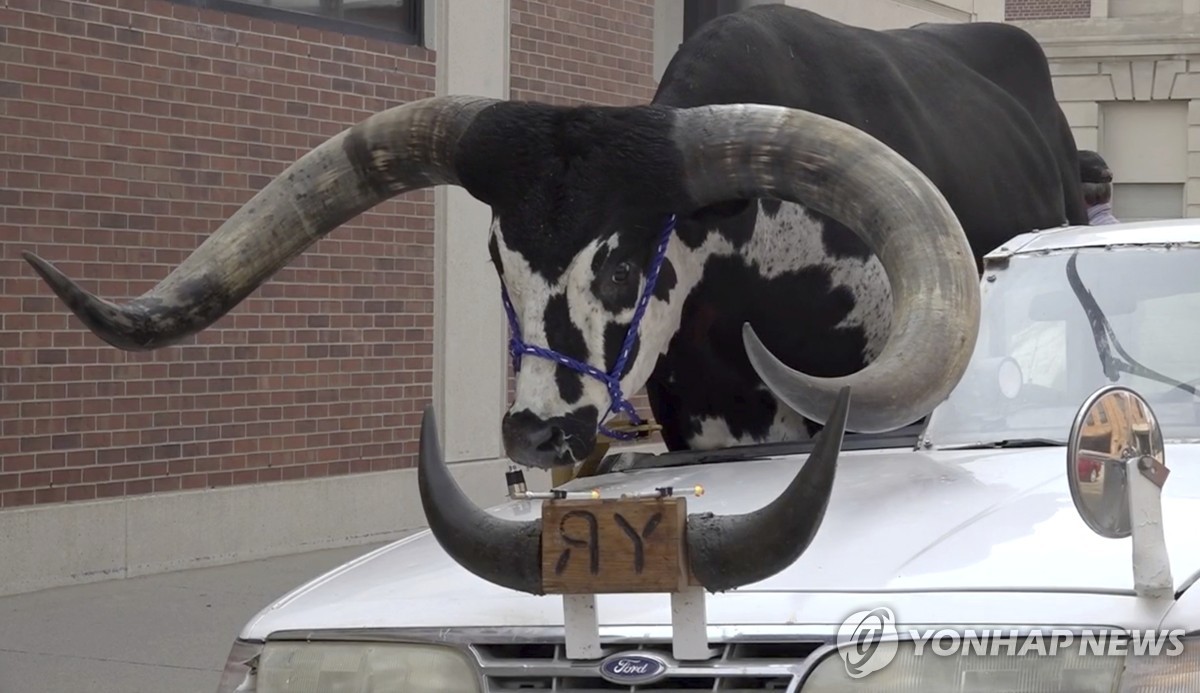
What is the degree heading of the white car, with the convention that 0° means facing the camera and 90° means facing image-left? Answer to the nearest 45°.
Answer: approximately 45°

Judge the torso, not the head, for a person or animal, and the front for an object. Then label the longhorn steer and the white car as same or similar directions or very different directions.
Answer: same or similar directions

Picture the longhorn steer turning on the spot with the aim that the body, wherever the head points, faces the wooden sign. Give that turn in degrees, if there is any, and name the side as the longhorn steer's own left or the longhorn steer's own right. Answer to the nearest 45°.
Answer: approximately 45° to the longhorn steer's own left

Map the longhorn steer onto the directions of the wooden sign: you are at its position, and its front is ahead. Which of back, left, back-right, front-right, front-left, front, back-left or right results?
back

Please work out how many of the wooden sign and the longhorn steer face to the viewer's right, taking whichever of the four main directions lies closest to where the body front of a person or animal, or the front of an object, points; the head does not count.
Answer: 0

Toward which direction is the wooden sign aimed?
toward the camera

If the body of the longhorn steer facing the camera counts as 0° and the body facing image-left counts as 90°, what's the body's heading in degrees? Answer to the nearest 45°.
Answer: approximately 45°
